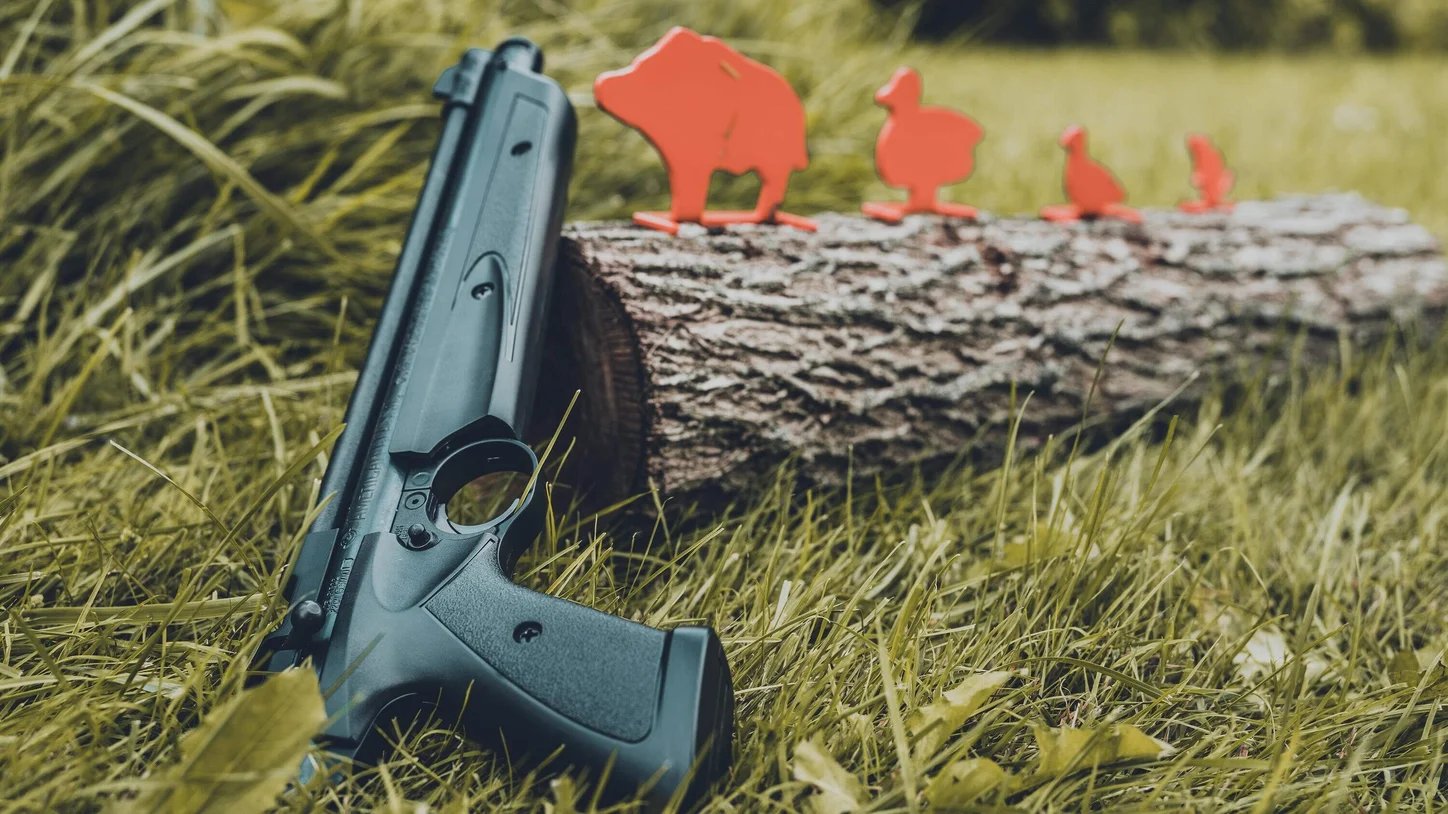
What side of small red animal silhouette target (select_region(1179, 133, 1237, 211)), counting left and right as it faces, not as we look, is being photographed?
left

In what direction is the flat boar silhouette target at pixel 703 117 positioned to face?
to the viewer's left

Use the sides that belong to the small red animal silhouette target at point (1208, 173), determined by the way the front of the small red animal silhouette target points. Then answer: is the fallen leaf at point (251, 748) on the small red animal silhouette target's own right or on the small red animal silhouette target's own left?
on the small red animal silhouette target's own left

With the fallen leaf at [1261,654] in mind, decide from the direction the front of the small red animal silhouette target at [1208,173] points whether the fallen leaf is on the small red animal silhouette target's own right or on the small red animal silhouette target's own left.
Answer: on the small red animal silhouette target's own left

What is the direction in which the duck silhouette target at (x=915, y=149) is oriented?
to the viewer's left

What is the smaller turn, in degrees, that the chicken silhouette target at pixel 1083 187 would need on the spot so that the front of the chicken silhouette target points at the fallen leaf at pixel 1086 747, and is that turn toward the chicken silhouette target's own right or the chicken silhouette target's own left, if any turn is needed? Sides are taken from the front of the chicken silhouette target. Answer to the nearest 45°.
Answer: approximately 90° to the chicken silhouette target's own left

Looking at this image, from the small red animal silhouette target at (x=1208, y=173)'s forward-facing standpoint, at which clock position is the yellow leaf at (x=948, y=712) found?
The yellow leaf is roughly at 9 o'clock from the small red animal silhouette target.

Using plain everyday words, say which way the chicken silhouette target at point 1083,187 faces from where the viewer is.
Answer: facing to the left of the viewer

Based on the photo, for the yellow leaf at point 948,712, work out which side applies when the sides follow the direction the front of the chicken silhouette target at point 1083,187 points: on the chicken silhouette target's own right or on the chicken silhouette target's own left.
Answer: on the chicken silhouette target's own left

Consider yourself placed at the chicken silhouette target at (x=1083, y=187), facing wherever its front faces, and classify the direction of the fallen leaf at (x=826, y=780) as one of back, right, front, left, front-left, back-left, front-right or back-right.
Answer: left

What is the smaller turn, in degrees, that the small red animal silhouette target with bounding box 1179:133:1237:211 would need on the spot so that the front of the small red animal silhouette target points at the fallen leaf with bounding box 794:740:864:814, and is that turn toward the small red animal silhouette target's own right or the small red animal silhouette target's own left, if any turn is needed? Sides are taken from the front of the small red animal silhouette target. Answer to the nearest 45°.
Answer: approximately 90° to the small red animal silhouette target's own left
